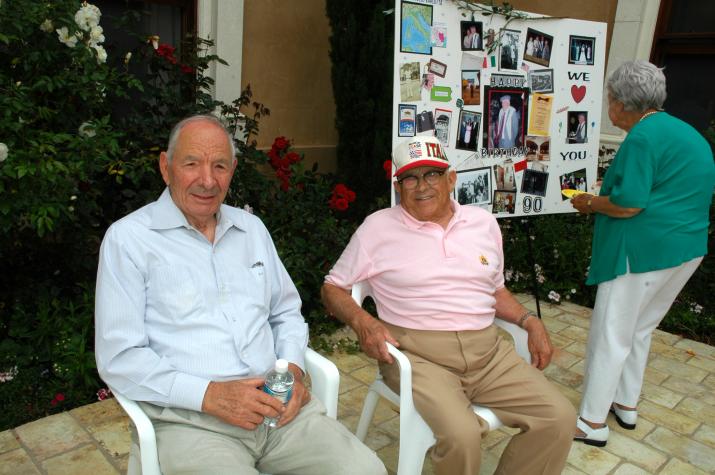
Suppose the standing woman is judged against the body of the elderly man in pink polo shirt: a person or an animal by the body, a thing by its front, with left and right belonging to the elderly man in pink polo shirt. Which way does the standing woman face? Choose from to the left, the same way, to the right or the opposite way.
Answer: the opposite way

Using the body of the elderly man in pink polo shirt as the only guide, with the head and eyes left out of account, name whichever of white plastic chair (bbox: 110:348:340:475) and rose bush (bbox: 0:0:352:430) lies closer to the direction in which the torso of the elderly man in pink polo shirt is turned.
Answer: the white plastic chair

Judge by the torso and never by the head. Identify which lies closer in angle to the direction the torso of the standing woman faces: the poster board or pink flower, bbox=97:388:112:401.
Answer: the poster board

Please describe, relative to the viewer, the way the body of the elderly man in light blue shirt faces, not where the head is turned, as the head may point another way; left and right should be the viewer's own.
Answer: facing the viewer and to the right of the viewer

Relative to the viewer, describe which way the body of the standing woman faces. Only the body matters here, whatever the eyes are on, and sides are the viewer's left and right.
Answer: facing away from the viewer and to the left of the viewer

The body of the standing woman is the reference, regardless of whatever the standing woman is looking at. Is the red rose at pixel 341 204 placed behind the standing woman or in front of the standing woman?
in front

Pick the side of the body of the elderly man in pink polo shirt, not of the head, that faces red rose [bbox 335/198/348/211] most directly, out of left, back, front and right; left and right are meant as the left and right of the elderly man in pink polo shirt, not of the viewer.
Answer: back

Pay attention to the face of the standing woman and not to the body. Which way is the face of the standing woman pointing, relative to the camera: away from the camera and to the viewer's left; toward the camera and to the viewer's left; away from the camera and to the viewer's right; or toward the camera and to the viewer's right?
away from the camera and to the viewer's left

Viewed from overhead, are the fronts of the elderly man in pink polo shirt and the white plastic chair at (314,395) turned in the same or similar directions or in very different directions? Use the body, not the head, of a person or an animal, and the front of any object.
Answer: same or similar directions

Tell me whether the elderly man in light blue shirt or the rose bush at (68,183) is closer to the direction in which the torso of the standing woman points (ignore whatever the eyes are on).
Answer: the rose bush

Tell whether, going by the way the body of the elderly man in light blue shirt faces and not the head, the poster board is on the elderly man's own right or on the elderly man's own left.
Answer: on the elderly man's own left

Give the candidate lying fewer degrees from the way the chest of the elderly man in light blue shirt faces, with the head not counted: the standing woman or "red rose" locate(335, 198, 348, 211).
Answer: the standing woman

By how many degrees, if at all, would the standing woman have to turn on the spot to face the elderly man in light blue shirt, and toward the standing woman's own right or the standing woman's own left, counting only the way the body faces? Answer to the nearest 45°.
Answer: approximately 90° to the standing woman's own left
